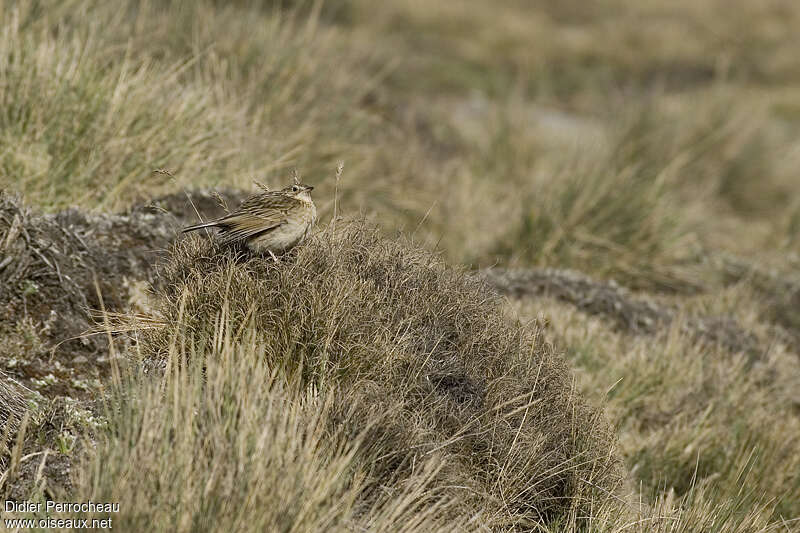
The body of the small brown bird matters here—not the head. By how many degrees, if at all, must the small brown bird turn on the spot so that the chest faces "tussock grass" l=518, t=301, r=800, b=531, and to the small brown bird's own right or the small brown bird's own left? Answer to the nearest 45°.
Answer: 0° — it already faces it

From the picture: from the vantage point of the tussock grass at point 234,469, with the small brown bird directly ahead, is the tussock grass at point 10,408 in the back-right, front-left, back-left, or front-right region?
front-left

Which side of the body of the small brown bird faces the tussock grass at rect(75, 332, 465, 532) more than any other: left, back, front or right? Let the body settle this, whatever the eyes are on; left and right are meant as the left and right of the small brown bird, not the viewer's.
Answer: right

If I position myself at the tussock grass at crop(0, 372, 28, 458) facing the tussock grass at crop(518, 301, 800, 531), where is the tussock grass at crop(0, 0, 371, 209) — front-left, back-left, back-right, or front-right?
front-left

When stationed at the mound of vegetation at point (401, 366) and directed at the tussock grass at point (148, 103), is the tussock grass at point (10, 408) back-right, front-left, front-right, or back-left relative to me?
front-left

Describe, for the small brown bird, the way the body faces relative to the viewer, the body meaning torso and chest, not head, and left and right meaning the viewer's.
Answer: facing to the right of the viewer

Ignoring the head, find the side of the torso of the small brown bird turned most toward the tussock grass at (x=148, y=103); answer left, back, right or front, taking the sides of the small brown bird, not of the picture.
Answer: left

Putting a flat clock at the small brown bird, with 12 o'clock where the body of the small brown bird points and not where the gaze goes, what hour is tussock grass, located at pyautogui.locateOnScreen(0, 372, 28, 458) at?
The tussock grass is roughly at 5 o'clock from the small brown bird.

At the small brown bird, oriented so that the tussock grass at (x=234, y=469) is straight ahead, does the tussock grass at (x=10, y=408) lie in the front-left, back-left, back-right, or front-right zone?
front-right
